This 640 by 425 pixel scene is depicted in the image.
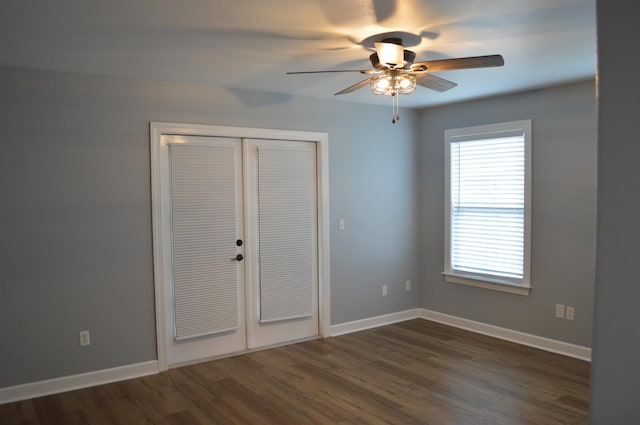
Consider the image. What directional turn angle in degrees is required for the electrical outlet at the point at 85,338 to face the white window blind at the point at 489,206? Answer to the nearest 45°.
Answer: approximately 90° to its left

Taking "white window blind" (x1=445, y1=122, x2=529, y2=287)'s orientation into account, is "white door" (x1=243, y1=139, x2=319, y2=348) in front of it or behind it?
in front

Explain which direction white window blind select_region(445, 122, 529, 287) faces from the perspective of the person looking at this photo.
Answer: facing the viewer and to the left of the viewer

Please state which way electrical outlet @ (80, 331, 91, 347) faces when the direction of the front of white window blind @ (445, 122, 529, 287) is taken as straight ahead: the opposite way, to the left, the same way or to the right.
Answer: to the left

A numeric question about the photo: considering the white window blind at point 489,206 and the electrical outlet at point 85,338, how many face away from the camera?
0

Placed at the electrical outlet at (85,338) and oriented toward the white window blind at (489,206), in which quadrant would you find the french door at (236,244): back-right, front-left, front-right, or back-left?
front-left

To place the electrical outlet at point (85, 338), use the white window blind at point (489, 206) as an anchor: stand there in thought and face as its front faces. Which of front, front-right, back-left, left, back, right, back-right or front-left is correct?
front

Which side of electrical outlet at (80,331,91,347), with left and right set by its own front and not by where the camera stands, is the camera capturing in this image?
front
